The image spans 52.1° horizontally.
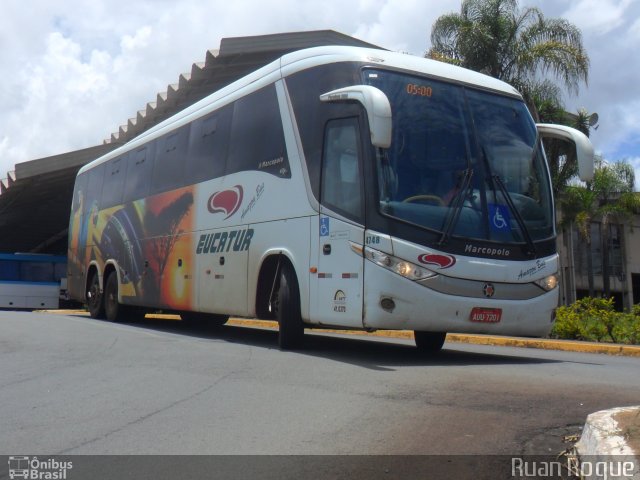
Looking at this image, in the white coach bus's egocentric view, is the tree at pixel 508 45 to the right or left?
on its left

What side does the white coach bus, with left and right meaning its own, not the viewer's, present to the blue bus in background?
back

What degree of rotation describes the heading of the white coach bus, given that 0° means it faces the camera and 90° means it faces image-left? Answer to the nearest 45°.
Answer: approximately 315°

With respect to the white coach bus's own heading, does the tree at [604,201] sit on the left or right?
on its left
